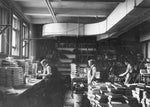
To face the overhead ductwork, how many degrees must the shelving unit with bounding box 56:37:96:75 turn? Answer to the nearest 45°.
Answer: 0° — it already faces it

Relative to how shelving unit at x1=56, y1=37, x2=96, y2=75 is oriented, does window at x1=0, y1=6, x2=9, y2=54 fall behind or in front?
in front

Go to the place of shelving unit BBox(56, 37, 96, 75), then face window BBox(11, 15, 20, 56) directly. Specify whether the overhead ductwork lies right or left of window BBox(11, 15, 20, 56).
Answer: left

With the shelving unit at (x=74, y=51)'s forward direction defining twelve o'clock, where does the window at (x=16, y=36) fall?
The window is roughly at 1 o'clock from the shelving unit.

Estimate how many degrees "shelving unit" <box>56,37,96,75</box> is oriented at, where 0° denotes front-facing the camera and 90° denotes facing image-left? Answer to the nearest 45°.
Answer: approximately 0°
